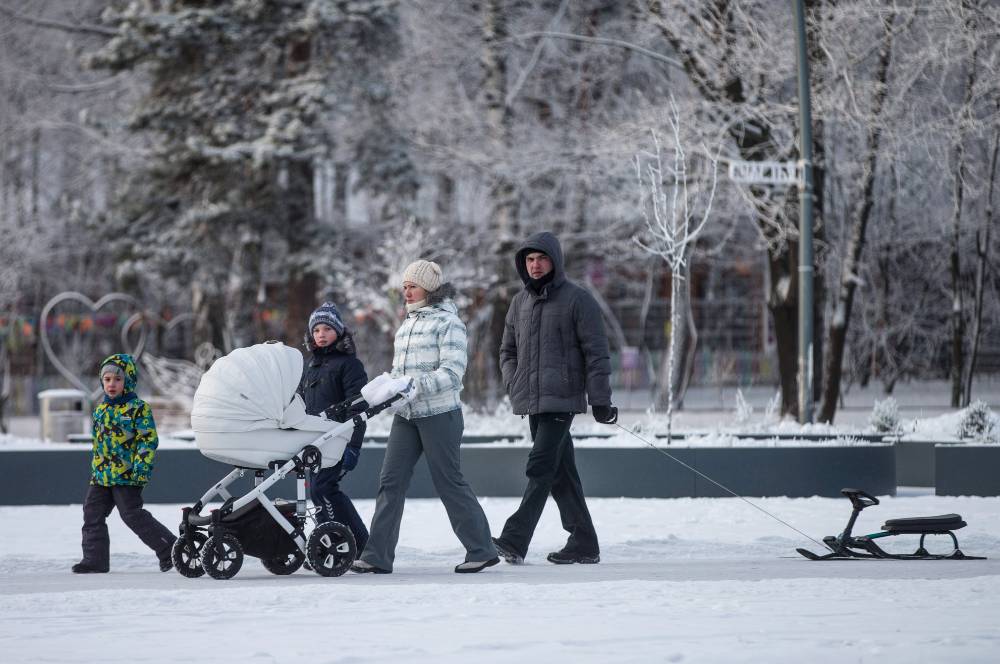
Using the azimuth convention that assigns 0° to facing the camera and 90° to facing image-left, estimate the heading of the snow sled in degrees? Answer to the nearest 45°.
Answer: approximately 90°

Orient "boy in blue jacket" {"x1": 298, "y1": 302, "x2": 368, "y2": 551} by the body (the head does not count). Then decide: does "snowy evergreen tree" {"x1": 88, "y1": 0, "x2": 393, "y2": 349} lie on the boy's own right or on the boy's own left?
on the boy's own right

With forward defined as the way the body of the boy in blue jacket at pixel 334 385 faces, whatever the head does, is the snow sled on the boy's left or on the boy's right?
on the boy's left

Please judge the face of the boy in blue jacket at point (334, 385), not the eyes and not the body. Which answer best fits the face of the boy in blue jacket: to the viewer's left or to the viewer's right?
to the viewer's left

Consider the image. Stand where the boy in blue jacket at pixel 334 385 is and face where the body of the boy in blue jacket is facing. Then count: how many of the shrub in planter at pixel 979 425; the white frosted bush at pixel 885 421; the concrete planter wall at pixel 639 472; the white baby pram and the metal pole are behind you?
4

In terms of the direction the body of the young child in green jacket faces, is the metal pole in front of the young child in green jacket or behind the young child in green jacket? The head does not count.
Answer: behind

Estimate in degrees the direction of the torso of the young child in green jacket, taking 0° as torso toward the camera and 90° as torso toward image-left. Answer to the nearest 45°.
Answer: approximately 45°

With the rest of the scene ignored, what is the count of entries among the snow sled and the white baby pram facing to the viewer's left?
2

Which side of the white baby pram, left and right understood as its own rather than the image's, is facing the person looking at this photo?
left

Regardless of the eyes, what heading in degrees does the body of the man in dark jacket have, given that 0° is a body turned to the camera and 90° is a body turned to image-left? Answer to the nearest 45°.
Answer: approximately 45°
